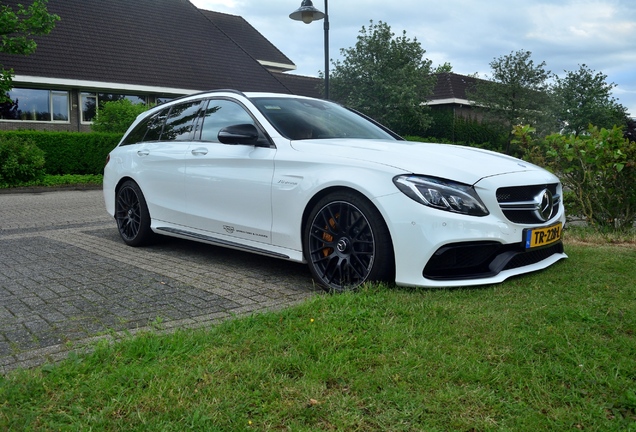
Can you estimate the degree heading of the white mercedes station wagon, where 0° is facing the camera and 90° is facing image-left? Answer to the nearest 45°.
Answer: approximately 315°

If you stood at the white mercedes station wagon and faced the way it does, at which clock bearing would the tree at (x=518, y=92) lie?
The tree is roughly at 8 o'clock from the white mercedes station wagon.

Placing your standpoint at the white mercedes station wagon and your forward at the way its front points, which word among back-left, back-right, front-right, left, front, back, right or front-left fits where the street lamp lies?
back-left

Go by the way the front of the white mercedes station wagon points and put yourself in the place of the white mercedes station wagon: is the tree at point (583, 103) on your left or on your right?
on your left

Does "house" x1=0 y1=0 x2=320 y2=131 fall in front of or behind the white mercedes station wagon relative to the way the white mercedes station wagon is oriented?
behind

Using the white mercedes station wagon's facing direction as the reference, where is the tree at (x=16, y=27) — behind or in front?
behind

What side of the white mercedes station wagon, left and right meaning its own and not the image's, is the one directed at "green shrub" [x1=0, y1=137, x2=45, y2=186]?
back

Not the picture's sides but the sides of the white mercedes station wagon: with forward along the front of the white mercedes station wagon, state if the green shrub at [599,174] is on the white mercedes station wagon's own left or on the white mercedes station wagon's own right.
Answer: on the white mercedes station wagon's own left
